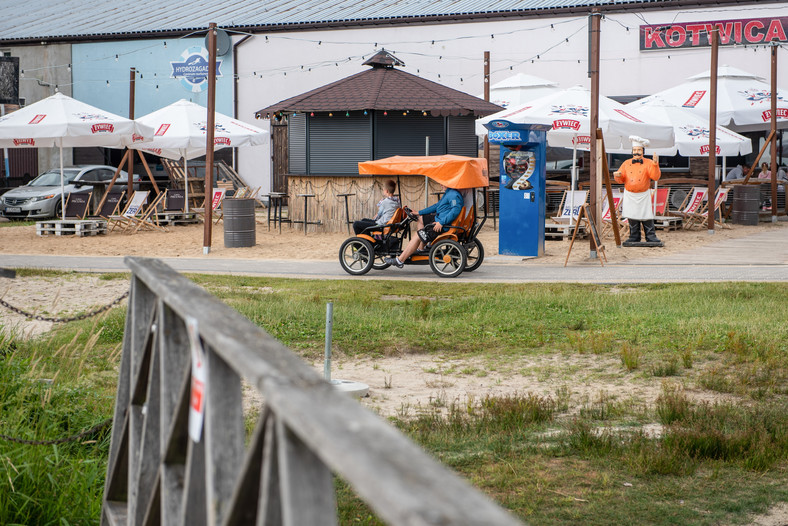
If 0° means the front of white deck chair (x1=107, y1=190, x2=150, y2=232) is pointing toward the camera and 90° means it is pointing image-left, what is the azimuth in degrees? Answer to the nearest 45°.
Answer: approximately 45°

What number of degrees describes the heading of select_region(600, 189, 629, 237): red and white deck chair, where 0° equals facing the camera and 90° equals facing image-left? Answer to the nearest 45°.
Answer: approximately 45°

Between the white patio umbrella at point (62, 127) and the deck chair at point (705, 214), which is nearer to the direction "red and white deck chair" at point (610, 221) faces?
the white patio umbrella

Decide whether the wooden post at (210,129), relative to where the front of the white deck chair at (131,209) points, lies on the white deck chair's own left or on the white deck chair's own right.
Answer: on the white deck chair's own left

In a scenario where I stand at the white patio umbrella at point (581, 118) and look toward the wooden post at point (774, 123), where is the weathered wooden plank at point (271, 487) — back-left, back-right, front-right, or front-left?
back-right

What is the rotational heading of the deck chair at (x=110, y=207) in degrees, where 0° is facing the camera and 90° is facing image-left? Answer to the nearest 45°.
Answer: approximately 45°

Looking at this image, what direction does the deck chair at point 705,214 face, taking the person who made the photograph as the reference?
facing to the left of the viewer

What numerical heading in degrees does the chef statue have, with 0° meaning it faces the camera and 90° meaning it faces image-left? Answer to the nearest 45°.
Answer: approximately 0°

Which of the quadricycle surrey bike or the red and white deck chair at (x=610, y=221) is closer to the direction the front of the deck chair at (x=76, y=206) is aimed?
the quadricycle surrey bike

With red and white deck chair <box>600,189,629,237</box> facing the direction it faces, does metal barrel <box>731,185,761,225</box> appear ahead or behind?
behind
